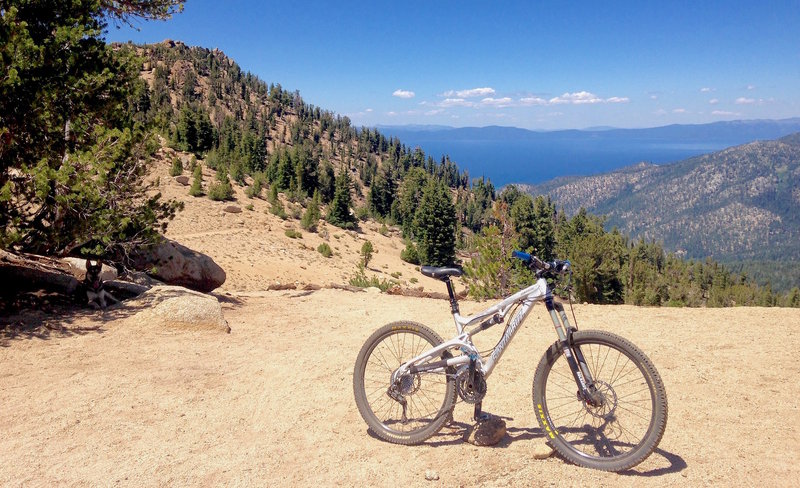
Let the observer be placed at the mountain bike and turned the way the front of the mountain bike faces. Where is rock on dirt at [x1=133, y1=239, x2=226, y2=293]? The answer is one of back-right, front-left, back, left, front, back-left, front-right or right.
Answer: back

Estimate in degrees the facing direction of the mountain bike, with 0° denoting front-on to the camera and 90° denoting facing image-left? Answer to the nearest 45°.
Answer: approximately 315°

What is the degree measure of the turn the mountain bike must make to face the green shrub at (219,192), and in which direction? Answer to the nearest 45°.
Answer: approximately 180°

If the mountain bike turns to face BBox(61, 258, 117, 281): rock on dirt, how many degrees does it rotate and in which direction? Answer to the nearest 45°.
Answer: approximately 180°
